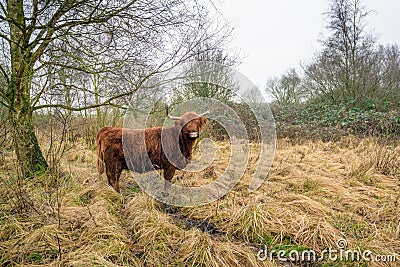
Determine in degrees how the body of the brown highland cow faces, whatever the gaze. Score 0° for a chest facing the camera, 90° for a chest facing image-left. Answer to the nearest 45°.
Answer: approximately 270°
